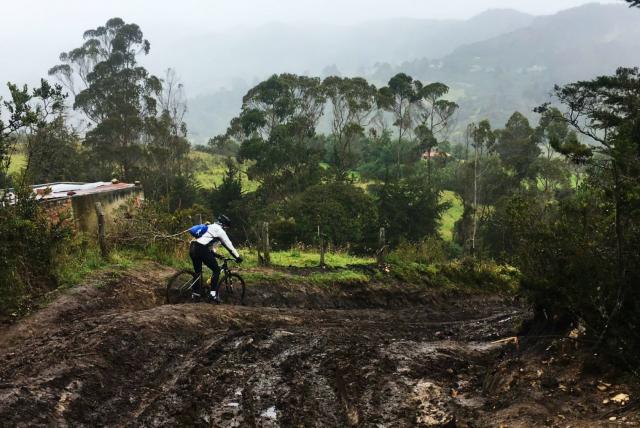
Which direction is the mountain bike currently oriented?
to the viewer's right

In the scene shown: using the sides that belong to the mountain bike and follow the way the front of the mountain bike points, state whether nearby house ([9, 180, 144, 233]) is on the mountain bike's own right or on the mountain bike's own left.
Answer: on the mountain bike's own left

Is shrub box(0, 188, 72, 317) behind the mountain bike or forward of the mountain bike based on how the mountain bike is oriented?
behind

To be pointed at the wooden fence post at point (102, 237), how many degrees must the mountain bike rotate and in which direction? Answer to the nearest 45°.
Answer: approximately 135° to its left

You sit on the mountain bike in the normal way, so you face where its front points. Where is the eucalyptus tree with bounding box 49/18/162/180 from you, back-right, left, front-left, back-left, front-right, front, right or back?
left
